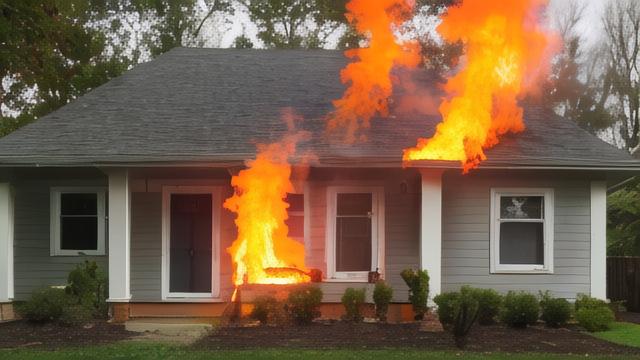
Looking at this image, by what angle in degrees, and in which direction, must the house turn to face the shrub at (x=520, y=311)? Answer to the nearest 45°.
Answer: approximately 45° to its left

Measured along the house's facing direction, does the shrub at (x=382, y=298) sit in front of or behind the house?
in front

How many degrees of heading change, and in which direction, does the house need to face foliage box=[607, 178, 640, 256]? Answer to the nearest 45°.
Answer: approximately 135° to its left

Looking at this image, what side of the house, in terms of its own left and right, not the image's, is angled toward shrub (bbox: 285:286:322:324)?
front

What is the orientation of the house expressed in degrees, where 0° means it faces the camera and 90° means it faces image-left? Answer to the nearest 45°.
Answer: approximately 0°
